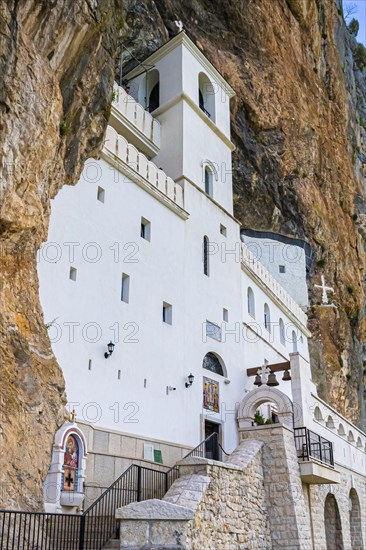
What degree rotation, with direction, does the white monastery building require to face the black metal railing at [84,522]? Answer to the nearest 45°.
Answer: approximately 45° to its right

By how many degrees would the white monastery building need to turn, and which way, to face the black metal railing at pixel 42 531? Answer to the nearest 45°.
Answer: approximately 45° to its right

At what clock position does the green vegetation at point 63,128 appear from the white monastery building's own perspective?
The green vegetation is roughly at 2 o'clock from the white monastery building.
